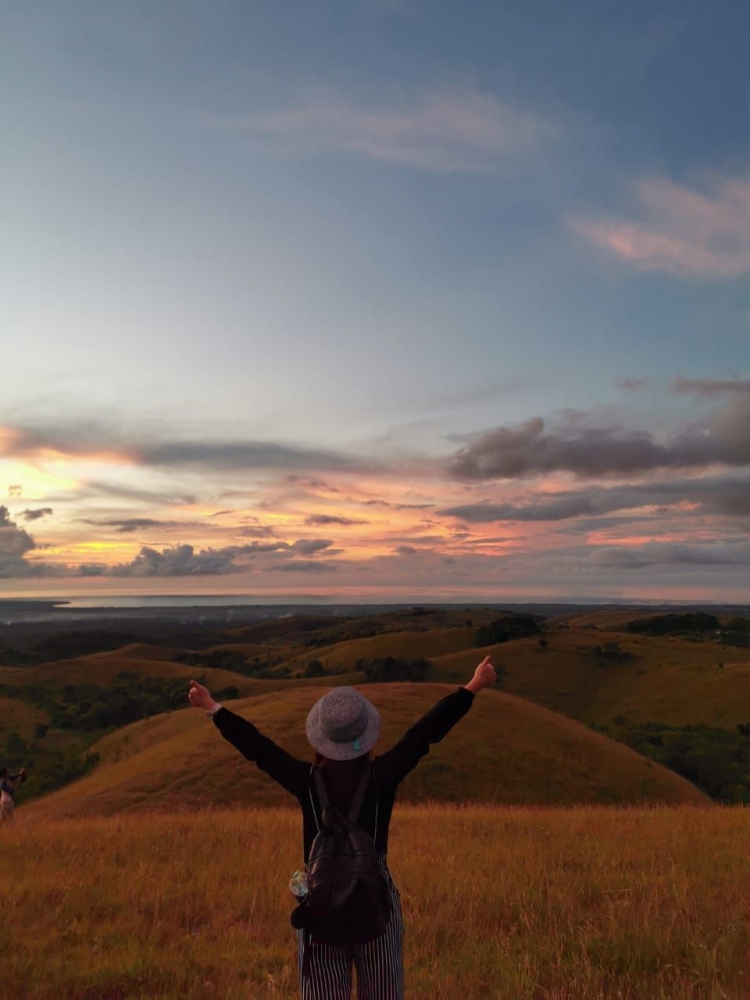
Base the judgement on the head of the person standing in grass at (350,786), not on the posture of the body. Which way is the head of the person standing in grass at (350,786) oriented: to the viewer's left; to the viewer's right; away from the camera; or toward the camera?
away from the camera

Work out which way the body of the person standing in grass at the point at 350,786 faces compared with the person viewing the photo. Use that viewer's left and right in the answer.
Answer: facing away from the viewer
